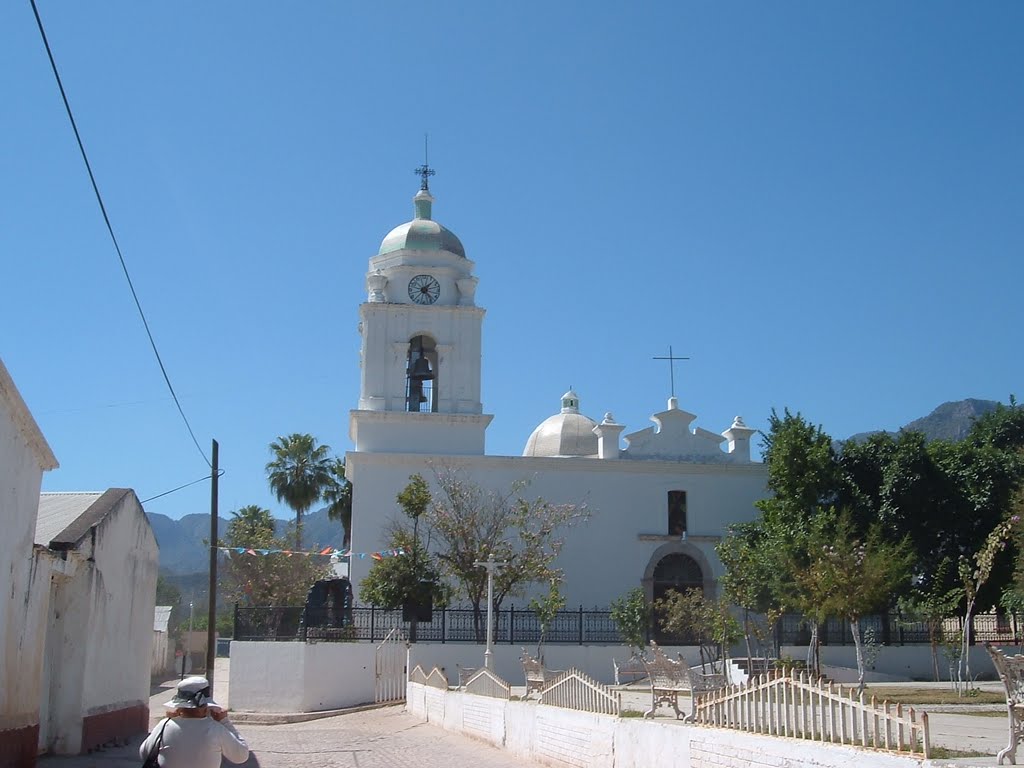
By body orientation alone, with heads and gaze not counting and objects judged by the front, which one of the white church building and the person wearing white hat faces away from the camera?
the person wearing white hat

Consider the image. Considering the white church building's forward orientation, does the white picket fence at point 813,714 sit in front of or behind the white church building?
in front

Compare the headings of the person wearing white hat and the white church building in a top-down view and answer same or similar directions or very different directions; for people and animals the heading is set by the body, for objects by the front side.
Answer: very different directions

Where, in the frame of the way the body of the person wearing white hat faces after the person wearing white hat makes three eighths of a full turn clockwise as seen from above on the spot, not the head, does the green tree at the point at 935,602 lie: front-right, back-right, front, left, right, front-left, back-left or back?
left

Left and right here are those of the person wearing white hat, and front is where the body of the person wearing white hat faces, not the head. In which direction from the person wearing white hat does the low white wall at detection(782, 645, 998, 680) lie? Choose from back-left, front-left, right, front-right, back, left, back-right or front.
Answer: front-right

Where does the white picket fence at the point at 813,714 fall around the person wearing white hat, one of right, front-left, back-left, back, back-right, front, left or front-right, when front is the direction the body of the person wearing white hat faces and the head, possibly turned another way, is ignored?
right

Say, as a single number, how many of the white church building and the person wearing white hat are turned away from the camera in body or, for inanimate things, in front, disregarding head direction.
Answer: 1

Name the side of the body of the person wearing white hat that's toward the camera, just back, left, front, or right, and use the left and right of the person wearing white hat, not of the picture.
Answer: back

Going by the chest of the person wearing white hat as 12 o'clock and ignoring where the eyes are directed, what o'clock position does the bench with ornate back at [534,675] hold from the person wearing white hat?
The bench with ornate back is roughly at 1 o'clock from the person wearing white hat.

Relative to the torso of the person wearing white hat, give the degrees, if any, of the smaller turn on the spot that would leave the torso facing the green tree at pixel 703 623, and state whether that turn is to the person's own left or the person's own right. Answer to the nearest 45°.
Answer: approximately 45° to the person's own right

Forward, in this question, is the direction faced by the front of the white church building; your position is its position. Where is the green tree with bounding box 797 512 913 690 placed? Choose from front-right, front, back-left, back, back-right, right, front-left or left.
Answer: front-left

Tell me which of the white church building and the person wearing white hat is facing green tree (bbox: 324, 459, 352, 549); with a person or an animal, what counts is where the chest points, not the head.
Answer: the person wearing white hat

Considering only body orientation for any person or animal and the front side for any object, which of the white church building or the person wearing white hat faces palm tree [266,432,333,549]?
the person wearing white hat
